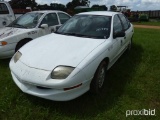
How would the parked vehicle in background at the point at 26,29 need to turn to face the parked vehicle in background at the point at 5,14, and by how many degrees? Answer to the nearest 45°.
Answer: approximately 135° to its right

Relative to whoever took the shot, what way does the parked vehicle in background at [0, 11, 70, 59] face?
facing the viewer and to the left of the viewer

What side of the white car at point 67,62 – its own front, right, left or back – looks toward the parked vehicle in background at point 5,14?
right
